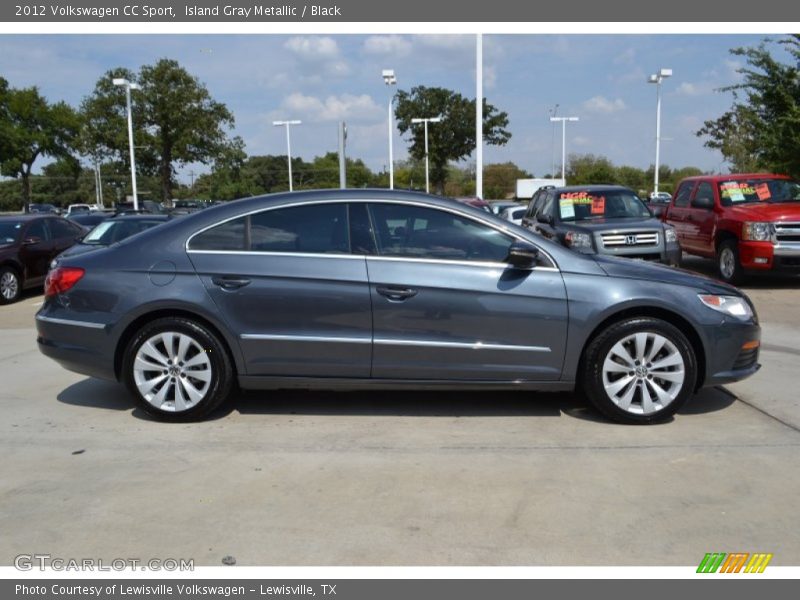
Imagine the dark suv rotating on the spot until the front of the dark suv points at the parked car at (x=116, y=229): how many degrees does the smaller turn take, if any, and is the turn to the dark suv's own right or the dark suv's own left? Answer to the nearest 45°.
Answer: approximately 135° to the dark suv's own right

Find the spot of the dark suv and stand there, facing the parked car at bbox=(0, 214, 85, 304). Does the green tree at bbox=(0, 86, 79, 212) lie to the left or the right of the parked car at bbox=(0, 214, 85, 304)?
right

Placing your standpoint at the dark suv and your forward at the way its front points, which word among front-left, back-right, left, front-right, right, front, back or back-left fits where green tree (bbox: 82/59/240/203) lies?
back

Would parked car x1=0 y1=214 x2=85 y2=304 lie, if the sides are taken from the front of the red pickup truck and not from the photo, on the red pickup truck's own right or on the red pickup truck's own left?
on the red pickup truck's own right

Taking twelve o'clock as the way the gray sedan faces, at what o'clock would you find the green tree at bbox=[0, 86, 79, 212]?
The green tree is roughly at 8 o'clock from the gray sedan.

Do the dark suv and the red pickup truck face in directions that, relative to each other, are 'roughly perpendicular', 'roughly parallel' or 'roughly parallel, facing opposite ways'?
roughly parallel

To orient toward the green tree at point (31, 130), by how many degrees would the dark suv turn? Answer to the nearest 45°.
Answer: approximately 180°

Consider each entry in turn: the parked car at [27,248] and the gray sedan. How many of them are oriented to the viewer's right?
1

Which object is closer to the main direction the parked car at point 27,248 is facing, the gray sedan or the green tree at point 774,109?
the gray sedan

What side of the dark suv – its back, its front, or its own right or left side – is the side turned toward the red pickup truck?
left

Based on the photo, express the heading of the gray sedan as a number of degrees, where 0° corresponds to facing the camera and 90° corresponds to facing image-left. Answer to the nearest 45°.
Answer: approximately 270°

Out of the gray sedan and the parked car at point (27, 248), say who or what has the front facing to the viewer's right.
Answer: the gray sedan

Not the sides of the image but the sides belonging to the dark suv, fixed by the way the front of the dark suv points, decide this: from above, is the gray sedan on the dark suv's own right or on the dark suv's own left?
on the dark suv's own right
